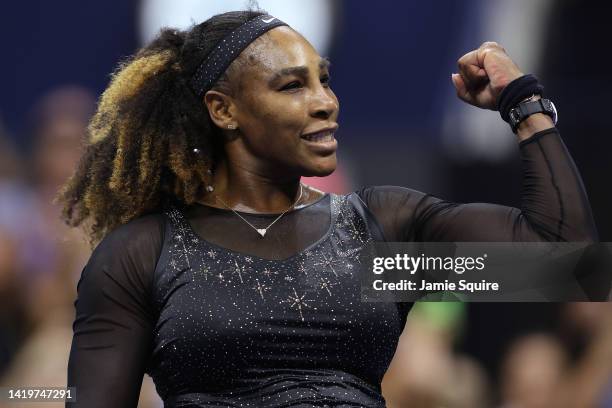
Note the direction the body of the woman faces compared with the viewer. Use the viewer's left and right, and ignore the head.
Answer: facing the viewer and to the right of the viewer
